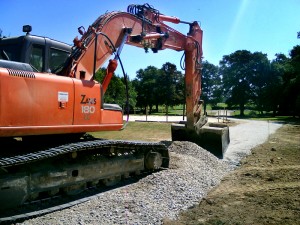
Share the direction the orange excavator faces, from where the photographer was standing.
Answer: facing away from the viewer and to the right of the viewer
